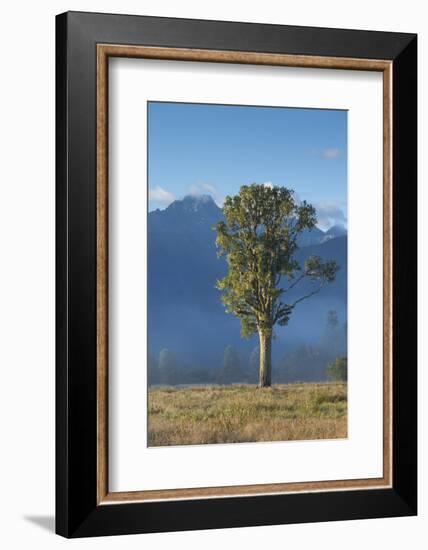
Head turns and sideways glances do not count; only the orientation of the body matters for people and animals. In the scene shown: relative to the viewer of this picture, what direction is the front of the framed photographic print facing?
facing the viewer and to the right of the viewer
